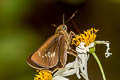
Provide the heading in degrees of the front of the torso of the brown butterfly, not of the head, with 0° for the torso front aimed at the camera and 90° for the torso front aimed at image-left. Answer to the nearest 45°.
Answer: approximately 270°
